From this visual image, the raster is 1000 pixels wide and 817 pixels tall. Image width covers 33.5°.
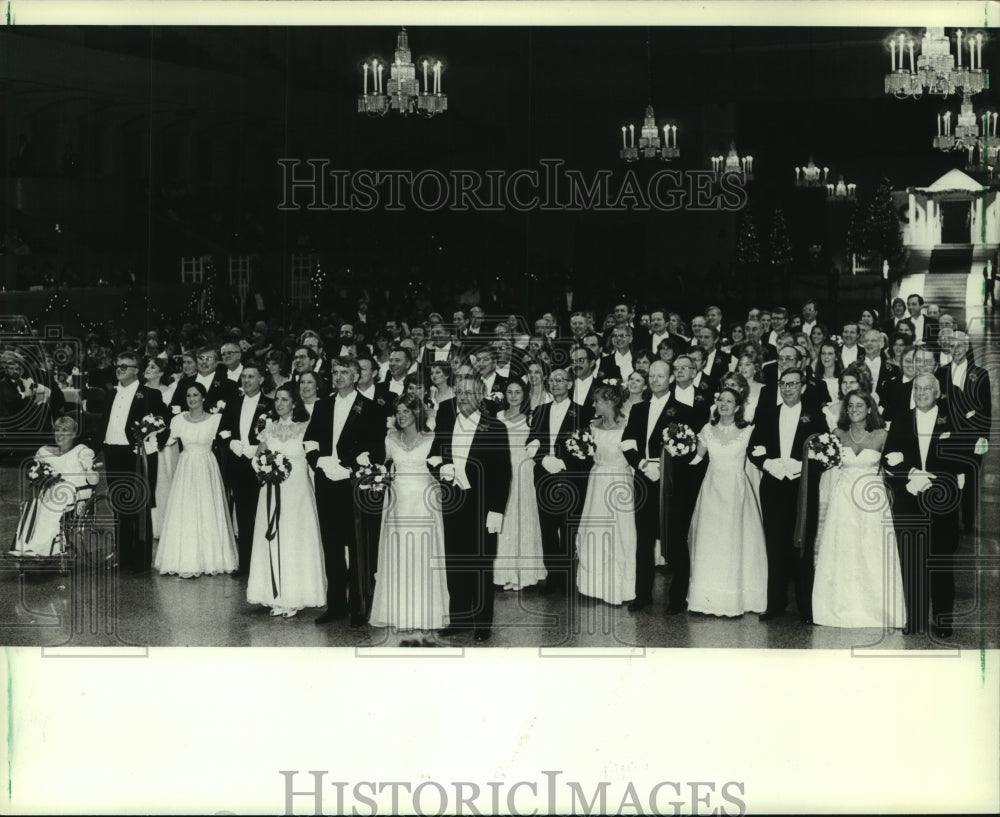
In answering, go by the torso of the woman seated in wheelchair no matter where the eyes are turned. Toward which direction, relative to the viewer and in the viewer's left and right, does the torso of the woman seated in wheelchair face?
facing the viewer and to the left of the viewer

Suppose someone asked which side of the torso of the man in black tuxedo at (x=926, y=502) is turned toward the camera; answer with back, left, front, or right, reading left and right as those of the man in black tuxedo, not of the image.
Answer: front

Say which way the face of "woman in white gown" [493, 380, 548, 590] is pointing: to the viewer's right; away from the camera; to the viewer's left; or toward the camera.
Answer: toward the camera

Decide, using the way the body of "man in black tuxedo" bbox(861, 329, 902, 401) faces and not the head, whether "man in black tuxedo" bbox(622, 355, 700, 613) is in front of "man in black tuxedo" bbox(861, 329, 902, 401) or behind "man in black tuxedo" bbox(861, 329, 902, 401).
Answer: in front

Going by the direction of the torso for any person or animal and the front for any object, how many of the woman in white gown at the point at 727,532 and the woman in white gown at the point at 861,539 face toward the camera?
2

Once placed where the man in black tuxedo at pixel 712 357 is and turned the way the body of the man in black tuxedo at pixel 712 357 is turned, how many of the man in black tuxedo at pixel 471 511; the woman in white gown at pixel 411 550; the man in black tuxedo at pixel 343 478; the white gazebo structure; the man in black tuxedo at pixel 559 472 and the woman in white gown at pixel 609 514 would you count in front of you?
5

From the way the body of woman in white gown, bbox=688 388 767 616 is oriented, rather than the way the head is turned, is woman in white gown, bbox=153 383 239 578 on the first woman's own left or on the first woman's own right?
on the first woman's own right

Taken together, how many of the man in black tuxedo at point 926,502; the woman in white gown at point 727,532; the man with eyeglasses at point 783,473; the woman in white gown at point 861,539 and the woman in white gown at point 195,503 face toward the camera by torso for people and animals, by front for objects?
5

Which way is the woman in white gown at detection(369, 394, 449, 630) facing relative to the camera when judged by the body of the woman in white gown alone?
toward the camera

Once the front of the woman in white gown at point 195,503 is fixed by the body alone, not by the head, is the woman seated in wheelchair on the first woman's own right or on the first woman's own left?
on the first woman's own right

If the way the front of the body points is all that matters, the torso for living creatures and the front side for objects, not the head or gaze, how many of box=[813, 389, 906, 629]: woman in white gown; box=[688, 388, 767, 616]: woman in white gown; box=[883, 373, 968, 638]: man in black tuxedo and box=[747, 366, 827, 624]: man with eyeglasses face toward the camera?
4

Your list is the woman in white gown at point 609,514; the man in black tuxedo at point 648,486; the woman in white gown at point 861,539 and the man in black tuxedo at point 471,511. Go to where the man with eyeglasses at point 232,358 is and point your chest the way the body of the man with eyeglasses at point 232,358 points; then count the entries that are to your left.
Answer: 4

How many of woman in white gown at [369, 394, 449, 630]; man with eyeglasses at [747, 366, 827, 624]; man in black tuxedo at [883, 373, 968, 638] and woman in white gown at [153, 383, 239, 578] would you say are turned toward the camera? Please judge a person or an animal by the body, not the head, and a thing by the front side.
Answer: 4
